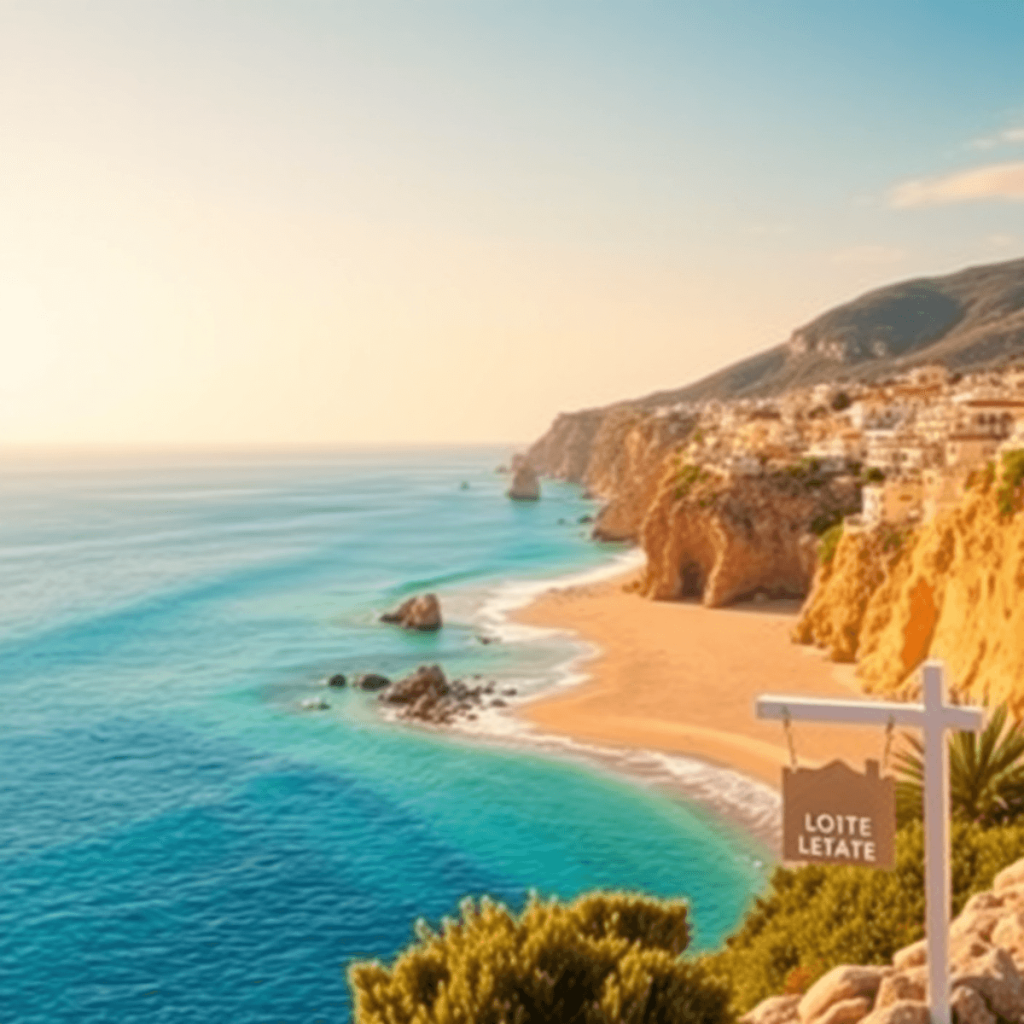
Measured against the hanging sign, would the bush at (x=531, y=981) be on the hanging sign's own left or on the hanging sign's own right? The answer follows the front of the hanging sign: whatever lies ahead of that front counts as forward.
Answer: on the hanging sign's own right

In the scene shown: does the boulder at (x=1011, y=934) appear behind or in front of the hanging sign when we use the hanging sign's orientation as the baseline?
behind

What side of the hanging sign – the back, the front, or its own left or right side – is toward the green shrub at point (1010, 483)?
back

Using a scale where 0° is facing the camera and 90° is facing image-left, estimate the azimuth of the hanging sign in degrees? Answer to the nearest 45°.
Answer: approximately 0°

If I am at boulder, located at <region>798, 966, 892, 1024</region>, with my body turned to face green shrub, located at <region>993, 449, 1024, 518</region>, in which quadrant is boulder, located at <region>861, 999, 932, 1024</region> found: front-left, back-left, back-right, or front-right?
back-right
